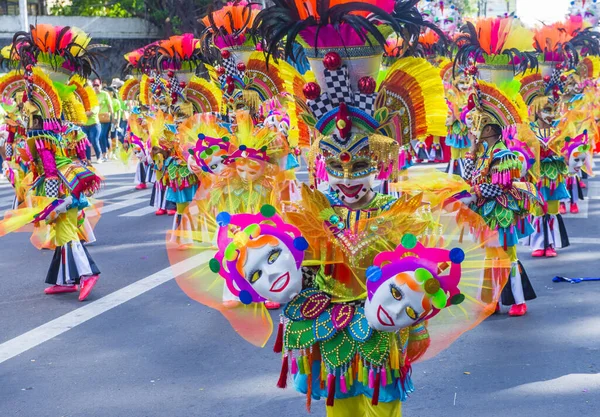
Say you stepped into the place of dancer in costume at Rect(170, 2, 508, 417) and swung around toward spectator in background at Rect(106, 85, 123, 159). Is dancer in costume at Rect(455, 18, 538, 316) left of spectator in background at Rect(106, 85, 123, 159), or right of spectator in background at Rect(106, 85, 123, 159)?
right

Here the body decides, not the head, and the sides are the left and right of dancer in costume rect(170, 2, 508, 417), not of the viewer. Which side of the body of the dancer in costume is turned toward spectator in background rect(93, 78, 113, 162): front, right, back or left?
back

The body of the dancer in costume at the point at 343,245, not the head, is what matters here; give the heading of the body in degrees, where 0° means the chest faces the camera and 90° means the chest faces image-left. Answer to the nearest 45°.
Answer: approximately 0°

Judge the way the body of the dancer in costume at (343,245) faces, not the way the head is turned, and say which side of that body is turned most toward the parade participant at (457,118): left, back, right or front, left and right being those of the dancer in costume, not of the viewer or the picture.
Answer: back
